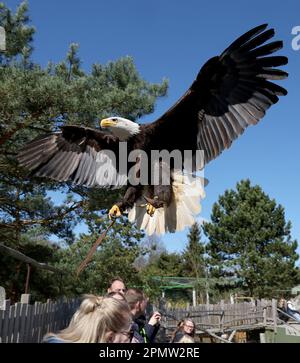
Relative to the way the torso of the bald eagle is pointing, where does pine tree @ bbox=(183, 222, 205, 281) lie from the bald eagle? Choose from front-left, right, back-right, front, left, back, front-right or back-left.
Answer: back-right

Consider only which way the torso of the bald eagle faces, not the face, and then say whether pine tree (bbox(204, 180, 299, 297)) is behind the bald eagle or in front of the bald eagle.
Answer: behind

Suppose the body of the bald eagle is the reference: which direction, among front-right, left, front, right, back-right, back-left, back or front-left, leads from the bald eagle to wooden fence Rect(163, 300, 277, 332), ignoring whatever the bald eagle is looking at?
back-right

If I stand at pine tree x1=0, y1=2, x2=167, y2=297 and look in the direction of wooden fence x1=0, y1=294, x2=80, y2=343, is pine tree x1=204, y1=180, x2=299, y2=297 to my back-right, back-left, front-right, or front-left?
back-left

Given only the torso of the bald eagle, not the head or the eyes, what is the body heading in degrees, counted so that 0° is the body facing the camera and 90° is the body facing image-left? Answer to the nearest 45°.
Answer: approximately 45°

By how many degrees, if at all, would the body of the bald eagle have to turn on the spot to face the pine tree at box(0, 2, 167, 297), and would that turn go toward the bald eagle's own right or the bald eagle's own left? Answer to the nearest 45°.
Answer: approximately 90° to the bald eagle's own right
